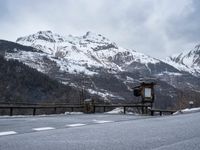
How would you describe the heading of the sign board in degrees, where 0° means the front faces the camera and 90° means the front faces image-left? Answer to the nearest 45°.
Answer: approximately 0°
